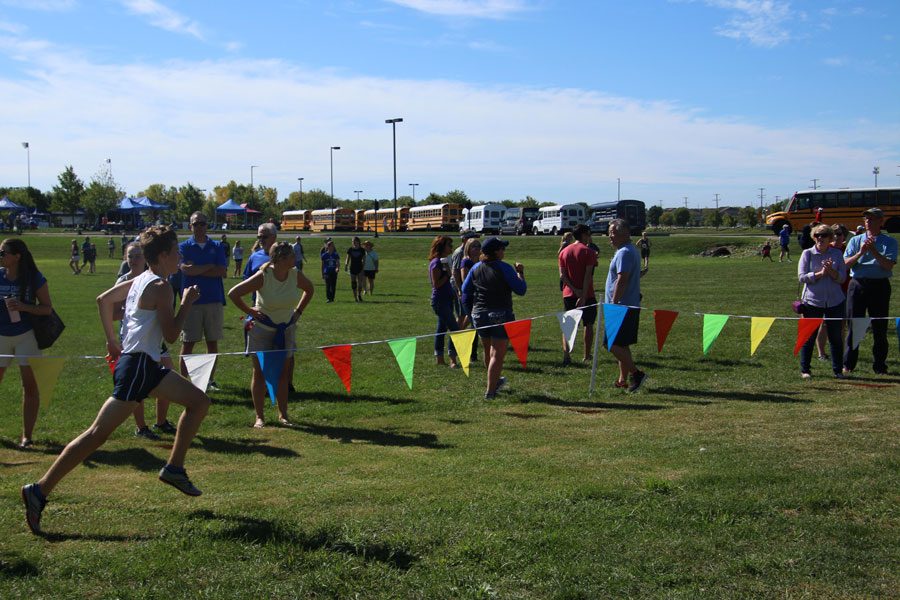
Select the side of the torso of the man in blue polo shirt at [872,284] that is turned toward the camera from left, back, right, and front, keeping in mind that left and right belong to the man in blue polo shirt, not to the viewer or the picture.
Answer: front

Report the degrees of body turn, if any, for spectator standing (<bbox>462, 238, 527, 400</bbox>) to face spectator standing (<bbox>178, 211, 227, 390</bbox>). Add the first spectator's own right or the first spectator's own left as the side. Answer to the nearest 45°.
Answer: approximately 135° to the first spectator's own left

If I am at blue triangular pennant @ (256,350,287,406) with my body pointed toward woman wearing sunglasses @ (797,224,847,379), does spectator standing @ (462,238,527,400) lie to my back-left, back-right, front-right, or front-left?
front-left

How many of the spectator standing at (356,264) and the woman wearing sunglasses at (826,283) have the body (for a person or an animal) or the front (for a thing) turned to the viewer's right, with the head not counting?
0

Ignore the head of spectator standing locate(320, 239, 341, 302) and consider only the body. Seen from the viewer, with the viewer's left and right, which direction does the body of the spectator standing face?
facing the viewer

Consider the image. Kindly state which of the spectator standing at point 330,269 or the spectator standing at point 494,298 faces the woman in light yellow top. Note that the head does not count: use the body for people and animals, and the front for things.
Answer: the spectator standing at point 330,269

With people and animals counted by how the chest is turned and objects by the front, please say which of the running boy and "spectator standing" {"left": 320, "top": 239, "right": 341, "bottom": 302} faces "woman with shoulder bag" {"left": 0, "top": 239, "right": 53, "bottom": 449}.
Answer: the spectator standing

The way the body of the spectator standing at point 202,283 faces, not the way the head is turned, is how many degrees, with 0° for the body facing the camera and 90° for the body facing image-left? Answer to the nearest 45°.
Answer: approximately 0°

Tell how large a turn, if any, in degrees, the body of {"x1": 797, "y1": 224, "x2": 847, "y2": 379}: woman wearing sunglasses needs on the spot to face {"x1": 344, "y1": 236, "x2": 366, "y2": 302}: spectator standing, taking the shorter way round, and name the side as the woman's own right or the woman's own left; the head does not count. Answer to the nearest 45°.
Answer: approximately 135° to the woman's own right

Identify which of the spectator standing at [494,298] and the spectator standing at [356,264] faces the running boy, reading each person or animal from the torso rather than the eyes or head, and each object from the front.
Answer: the spectator standing at [356,264]
